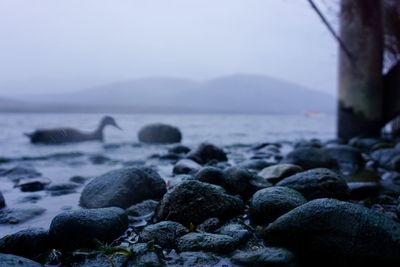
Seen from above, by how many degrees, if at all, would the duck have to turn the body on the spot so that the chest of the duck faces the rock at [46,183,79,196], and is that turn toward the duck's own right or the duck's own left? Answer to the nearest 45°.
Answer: approximately 90° to the duck's own right

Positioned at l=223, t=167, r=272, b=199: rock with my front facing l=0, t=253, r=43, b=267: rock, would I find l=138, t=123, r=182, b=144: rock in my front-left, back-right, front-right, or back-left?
back-right

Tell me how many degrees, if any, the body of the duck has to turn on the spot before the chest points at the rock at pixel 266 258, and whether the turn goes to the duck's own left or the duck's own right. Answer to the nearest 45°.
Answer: approximately 90° to the duck's own right

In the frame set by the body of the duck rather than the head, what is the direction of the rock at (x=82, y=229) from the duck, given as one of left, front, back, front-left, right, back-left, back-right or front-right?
right

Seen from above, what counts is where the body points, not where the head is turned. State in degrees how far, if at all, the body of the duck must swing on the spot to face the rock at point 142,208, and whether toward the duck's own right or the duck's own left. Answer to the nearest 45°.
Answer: approximately 90° to the duck's own right

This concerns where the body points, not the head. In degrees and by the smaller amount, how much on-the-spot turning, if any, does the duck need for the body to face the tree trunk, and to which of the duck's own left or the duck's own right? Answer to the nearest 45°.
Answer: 0° — it already faces it

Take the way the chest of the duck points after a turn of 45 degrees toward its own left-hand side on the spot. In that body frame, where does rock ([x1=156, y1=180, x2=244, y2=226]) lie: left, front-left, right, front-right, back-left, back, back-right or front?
back-right

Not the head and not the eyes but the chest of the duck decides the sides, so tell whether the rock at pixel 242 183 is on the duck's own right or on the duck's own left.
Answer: on the duck's own right

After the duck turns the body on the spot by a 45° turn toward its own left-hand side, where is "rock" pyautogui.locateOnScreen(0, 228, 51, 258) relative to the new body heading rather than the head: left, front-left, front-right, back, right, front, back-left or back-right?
back-right

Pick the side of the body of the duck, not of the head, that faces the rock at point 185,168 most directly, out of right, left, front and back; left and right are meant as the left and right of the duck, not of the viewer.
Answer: right

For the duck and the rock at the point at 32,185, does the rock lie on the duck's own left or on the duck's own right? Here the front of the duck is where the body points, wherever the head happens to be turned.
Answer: on the duck's own right

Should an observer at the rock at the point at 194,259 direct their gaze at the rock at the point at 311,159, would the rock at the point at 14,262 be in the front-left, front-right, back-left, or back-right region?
back-left

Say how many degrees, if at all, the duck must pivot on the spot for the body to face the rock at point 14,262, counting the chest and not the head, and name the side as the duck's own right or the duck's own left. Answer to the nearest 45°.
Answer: approximately 90° to the duck's own right

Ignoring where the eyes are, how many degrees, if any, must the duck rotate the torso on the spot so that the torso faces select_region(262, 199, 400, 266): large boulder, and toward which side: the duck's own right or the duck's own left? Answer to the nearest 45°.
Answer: approximately 90° to the duck's own right

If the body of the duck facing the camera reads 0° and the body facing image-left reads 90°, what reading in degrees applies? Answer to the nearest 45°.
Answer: approximately 270°
